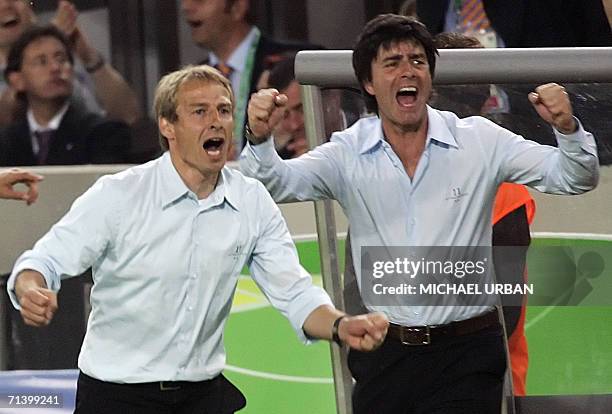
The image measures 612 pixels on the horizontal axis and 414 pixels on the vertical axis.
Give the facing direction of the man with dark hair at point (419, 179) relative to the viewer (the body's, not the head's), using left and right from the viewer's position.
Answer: facing the viewer

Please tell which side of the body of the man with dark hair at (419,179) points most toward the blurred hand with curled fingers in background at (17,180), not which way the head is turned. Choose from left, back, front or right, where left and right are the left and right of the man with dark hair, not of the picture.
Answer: right

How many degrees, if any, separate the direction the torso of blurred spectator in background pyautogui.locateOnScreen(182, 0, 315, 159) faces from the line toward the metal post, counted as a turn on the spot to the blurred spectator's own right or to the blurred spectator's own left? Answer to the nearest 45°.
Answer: approximately 45° to the blurred spectator's own left

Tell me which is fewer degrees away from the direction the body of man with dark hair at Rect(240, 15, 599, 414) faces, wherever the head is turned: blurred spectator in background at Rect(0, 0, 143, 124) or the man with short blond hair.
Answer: the man with short blond hair

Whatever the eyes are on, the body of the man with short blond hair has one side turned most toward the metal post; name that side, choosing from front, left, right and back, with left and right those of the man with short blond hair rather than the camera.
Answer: left

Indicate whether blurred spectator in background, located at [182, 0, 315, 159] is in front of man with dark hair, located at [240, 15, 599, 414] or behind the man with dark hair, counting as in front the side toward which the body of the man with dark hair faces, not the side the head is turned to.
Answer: behind

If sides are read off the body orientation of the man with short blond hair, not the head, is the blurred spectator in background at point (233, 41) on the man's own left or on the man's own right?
on the man's own left

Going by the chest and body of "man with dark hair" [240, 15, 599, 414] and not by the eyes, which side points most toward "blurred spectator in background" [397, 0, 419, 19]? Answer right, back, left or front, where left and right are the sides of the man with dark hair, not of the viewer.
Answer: back

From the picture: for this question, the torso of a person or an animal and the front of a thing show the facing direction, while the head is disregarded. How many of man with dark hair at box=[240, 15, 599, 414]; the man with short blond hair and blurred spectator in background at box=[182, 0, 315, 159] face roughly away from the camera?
0

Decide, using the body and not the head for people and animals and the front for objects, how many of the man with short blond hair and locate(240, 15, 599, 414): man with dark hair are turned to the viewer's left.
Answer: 0

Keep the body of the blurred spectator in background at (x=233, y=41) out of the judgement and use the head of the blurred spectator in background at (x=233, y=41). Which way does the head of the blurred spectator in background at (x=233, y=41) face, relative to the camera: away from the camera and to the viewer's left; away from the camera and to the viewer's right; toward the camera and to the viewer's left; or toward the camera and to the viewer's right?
toward the camera and to the viewer's left

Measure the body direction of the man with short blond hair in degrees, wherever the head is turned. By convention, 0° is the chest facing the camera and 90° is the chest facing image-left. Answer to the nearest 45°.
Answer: approximately 315°

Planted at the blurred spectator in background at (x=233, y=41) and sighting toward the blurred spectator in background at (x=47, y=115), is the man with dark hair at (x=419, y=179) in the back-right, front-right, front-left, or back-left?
back-left

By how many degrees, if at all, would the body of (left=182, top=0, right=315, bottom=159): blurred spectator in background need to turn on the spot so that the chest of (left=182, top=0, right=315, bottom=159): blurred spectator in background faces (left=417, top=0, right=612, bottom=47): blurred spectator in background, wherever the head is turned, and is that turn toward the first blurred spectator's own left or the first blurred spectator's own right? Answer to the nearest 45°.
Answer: approximately 135° to the first blurred spectator's own left

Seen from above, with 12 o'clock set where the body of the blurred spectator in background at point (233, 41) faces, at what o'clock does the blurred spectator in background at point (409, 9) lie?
the blurred spectator in background at point (409, 9) is roughly at 8 o'clock from the blurred spectator in background at point (233, 41).
